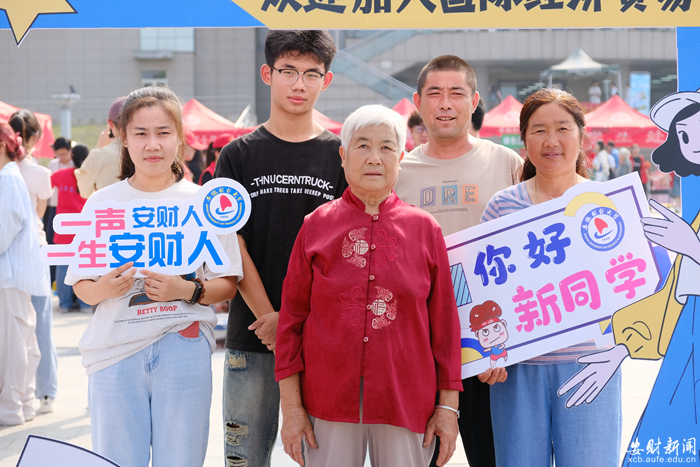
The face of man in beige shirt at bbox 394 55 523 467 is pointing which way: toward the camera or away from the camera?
toward the camera

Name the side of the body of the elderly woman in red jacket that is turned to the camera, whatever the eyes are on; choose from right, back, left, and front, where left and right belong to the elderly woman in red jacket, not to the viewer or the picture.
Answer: front

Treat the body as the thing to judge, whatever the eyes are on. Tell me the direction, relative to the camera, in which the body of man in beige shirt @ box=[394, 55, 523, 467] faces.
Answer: toward the camera

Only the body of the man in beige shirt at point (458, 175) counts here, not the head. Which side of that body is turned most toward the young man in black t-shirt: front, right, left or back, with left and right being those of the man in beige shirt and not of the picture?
right

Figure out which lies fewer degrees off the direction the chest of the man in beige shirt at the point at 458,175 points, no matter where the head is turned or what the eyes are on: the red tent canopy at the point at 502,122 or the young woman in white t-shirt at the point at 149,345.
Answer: the young woman in white t-shirt

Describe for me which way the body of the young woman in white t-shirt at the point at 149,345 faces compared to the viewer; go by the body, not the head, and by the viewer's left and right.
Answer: facing the viewer

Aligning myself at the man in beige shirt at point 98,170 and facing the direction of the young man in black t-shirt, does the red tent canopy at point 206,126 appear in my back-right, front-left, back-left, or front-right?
back-left

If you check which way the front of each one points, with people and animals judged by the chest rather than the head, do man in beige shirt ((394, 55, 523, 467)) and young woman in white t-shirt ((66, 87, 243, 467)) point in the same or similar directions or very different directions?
same or similar directions

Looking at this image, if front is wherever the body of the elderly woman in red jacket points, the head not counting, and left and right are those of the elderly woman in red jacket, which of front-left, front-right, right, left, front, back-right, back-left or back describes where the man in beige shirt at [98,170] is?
back-right
